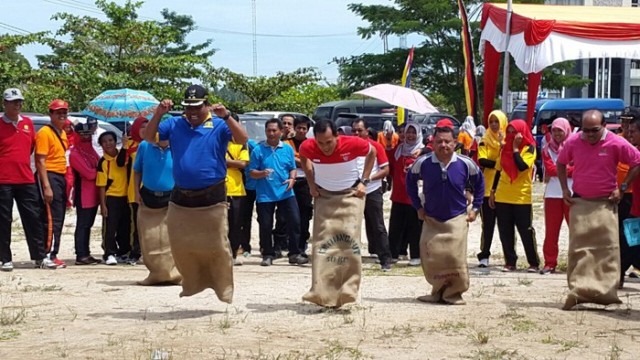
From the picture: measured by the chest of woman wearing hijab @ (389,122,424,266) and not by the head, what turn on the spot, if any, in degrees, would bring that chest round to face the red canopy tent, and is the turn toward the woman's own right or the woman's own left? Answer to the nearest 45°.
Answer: approximately 90° to the woman's own left

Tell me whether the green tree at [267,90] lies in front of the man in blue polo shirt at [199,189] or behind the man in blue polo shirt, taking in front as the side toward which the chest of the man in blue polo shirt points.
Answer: behind

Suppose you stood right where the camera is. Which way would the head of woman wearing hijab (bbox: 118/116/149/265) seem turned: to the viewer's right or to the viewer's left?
to the viewer's right

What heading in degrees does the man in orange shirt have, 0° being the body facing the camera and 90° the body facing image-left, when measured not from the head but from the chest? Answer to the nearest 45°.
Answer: approximately 315°

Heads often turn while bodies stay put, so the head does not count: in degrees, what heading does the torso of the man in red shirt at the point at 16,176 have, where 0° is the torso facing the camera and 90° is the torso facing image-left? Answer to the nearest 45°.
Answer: approximately 315°

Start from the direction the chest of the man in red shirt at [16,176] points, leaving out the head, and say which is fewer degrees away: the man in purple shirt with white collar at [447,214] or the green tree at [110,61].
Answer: the man in purple shirt with white collar

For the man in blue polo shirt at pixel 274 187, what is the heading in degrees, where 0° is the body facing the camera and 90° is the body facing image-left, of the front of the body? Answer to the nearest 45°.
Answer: approximately 0°

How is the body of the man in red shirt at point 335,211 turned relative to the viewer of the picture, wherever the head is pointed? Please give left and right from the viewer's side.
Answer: facing the viewer

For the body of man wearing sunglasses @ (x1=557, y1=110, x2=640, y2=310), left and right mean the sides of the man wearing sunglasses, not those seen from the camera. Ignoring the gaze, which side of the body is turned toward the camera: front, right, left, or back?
front

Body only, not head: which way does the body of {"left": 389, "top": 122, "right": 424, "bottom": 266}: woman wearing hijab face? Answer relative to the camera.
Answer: toward the camera

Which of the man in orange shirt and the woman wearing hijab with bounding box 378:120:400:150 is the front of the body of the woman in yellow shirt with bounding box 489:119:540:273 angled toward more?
the man in orange shirt
